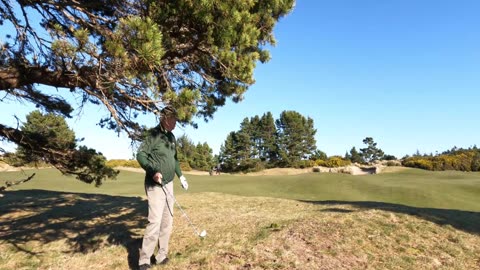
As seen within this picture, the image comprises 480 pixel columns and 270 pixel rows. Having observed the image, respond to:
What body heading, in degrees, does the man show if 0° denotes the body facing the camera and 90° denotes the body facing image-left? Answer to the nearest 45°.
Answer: approximately 315°
